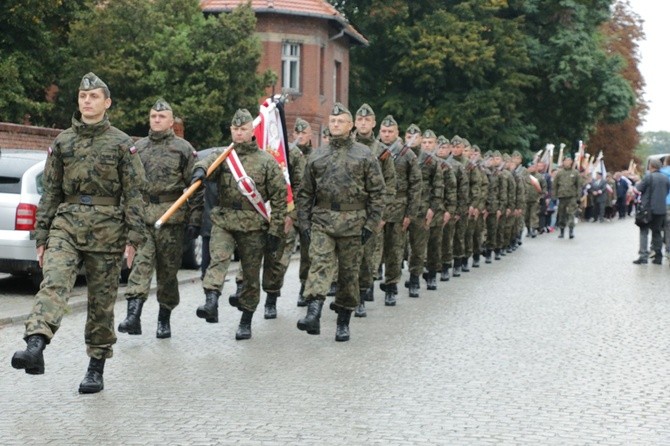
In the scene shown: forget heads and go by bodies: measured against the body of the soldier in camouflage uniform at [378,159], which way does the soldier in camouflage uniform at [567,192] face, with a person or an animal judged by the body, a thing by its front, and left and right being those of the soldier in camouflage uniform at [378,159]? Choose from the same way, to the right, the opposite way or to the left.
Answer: the same way

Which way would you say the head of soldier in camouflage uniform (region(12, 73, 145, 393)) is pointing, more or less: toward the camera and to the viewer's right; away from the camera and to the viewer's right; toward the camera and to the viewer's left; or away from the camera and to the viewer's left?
toward the camera and to the viewer's left

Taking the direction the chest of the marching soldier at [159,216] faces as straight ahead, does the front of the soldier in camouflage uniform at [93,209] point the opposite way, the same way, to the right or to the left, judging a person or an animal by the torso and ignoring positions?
the same way

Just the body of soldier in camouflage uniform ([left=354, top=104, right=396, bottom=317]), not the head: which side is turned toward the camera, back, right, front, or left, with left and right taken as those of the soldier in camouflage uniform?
front

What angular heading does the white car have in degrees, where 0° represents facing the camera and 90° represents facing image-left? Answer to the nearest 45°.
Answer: approximately 225°

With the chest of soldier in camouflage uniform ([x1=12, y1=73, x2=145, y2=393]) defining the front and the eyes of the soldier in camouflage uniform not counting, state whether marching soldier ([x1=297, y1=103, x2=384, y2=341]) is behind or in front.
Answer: behind

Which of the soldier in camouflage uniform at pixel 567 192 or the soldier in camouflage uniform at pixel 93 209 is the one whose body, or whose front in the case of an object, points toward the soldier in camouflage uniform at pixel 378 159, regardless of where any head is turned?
the soldier in camouflage uniform at pixel 567 192

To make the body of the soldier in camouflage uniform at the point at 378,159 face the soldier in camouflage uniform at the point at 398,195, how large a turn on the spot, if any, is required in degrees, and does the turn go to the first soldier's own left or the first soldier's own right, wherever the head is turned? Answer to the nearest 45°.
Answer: approximately 180°

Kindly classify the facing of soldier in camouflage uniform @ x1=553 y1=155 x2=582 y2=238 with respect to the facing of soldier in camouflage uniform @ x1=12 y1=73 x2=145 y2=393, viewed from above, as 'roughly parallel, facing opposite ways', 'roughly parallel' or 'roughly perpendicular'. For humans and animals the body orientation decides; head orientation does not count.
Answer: roughly parallel

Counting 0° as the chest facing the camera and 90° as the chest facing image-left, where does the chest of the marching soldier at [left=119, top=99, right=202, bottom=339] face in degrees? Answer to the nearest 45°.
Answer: approximately 45°

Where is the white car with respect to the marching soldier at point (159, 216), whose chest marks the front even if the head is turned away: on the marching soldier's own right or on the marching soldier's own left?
on the marching soldier's own right

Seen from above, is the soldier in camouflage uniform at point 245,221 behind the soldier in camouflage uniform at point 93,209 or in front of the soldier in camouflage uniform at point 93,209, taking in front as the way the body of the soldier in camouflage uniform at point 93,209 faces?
behind

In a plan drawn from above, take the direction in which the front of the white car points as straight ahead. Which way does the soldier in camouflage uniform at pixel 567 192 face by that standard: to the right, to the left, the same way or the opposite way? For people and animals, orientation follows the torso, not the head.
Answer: the opposite way

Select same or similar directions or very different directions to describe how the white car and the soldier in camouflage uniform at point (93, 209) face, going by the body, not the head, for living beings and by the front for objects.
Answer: very different directions

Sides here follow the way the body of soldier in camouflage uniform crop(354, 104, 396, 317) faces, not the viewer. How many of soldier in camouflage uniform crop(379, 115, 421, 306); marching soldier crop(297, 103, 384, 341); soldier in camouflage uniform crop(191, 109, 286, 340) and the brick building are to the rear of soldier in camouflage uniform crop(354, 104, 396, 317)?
2

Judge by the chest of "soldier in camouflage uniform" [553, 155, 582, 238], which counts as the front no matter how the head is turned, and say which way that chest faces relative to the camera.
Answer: toward the camera

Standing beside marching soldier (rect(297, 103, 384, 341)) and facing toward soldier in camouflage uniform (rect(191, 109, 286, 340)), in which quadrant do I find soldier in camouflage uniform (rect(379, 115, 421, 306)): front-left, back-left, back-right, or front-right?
back-right

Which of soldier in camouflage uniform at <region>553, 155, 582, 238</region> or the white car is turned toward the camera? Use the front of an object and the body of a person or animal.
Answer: the soldier in camouflage uniform

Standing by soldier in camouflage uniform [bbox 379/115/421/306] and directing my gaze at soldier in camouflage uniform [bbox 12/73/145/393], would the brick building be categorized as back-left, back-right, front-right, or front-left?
back-right

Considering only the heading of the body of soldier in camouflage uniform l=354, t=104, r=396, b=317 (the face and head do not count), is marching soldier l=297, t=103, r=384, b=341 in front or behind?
in front

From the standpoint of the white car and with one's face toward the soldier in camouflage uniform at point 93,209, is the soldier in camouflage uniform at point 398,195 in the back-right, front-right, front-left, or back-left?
front-left

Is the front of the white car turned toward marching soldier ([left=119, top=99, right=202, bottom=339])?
no
